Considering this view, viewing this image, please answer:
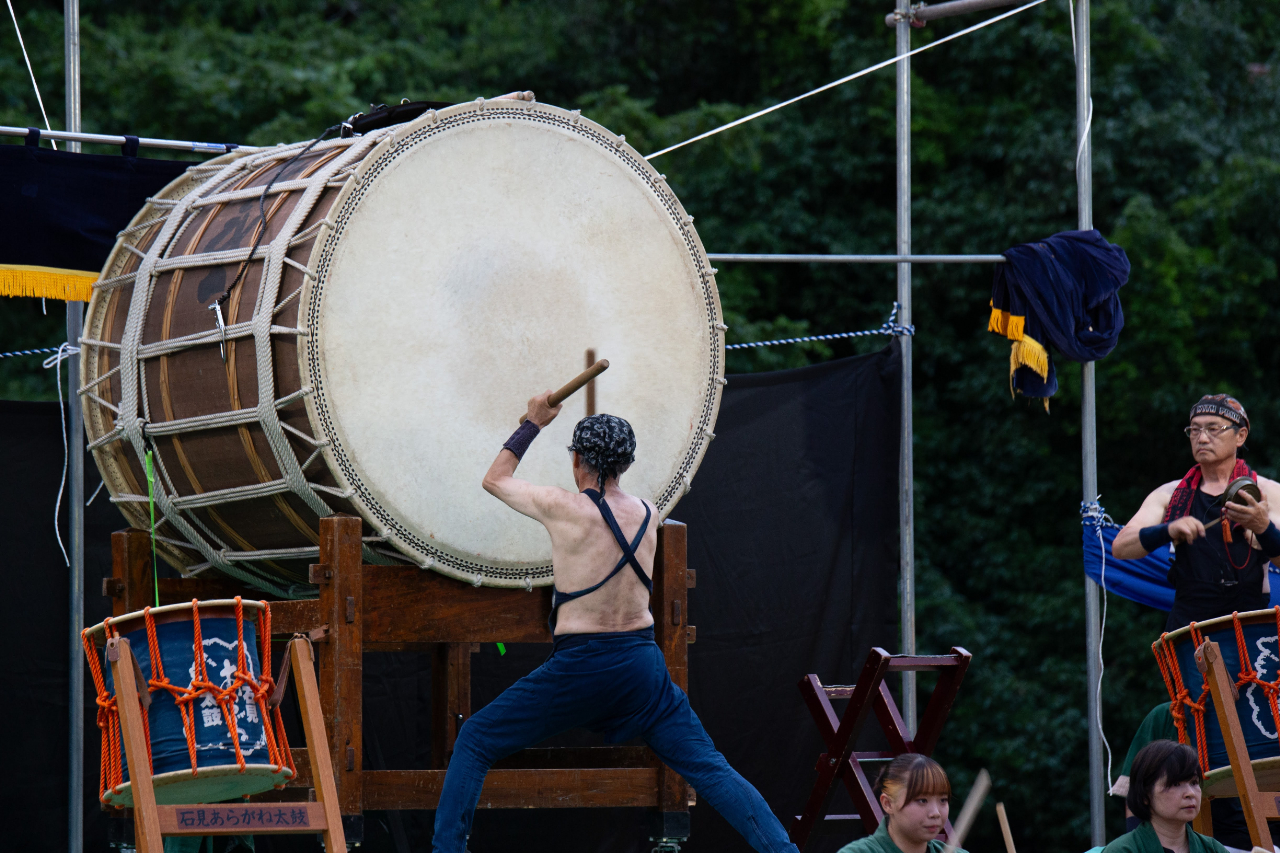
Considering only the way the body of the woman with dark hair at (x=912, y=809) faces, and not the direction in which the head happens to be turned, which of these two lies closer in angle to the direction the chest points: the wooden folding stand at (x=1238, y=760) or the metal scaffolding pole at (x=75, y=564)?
the wooden folding stand

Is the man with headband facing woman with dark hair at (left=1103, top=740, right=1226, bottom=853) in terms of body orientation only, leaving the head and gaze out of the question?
yes

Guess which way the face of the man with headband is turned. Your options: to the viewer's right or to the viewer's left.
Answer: to the viewer's left

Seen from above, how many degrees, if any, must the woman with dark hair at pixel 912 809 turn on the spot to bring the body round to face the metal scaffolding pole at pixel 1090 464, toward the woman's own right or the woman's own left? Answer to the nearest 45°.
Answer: approximately 135° to the woman's own left

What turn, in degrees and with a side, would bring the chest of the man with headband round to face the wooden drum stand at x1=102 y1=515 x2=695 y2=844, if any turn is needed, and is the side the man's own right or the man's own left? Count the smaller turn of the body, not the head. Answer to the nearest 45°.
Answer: approximately 45° to the man's own right

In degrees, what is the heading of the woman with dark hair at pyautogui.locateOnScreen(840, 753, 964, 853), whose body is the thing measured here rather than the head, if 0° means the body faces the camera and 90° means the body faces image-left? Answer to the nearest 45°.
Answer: approximately 315°

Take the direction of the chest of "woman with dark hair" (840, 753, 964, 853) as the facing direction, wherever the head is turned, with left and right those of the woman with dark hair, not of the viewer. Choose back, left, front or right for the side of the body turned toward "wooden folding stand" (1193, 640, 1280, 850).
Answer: left

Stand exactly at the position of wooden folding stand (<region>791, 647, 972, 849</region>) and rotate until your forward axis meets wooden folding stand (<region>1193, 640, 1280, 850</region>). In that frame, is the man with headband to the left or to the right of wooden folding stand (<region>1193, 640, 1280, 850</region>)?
left

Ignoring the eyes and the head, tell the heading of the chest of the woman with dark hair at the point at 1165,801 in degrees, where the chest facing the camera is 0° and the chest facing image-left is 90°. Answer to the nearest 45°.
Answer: approximately 315°
